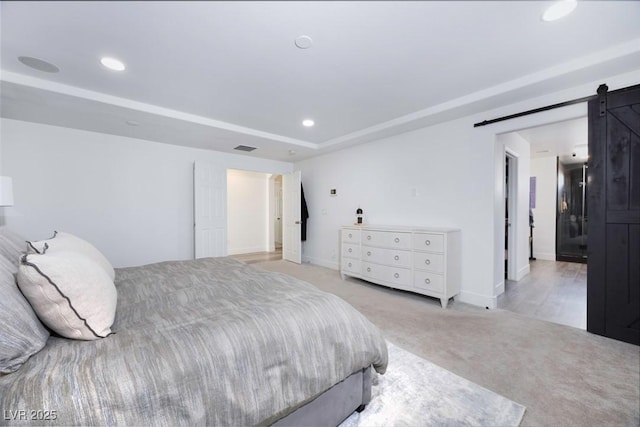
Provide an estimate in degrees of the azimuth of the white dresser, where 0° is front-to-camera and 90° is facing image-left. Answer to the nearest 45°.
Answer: approximately 45°

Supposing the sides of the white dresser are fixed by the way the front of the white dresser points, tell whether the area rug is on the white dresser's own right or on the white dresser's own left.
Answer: on the white dresser's own left

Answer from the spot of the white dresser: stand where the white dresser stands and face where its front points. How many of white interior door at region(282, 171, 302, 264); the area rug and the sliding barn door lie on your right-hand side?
1

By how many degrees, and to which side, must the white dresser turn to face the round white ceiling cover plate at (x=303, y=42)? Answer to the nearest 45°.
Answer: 0° — it already faces it

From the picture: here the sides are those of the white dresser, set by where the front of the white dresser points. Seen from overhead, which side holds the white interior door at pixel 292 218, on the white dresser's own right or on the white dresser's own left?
on the white dresser's own right

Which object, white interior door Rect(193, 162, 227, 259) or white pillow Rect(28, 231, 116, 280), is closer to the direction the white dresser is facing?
the white pillow

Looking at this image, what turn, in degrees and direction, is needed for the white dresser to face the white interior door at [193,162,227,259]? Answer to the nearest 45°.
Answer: approximately 45° to its right

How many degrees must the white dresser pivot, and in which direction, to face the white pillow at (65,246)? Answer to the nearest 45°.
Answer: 0° — it already faces it

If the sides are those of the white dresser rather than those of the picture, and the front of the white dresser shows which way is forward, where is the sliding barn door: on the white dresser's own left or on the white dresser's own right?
on the white dresser's own left
